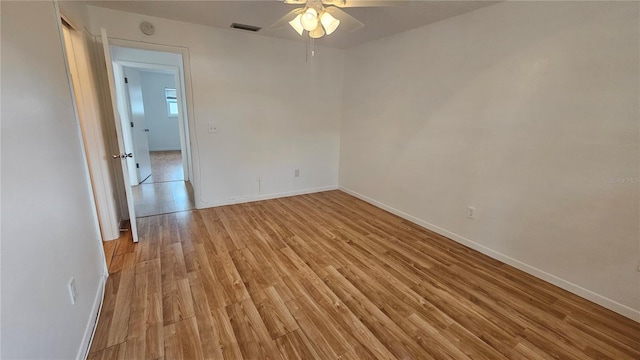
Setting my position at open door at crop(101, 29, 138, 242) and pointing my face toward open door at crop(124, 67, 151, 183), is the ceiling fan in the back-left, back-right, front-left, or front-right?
back-right

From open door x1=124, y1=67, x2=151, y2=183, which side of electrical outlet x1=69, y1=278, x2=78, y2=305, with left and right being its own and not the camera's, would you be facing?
left

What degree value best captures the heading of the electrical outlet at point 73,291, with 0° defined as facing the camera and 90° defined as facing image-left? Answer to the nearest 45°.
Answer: approximately 270°

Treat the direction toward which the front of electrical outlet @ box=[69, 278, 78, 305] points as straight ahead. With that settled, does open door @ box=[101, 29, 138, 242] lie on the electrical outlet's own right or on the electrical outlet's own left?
on the electrical outlet's own left
